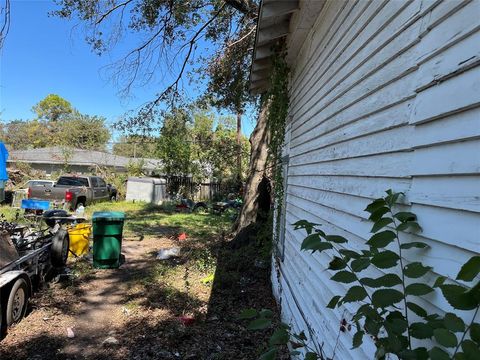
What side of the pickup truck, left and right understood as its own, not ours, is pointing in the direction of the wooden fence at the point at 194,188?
front

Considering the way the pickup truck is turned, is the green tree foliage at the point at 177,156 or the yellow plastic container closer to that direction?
the green tree foliage

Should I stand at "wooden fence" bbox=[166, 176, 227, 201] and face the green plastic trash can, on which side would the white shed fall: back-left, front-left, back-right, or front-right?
front-right

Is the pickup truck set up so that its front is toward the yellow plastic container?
no

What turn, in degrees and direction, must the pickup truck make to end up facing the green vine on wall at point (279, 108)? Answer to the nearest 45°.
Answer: approximately 135° to its right

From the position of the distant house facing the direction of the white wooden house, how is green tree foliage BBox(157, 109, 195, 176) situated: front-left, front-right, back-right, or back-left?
front-left

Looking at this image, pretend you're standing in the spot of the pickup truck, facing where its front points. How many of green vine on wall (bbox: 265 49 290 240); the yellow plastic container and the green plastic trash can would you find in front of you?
0

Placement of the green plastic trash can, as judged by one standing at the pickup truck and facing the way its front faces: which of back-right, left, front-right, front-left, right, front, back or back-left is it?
back-right

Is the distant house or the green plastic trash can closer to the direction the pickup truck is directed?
the distant house

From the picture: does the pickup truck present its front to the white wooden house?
no

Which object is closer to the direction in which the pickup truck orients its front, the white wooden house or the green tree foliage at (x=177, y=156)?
the green tree foliage

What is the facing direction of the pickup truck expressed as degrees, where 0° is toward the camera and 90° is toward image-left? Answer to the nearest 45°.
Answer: approximately 225°
